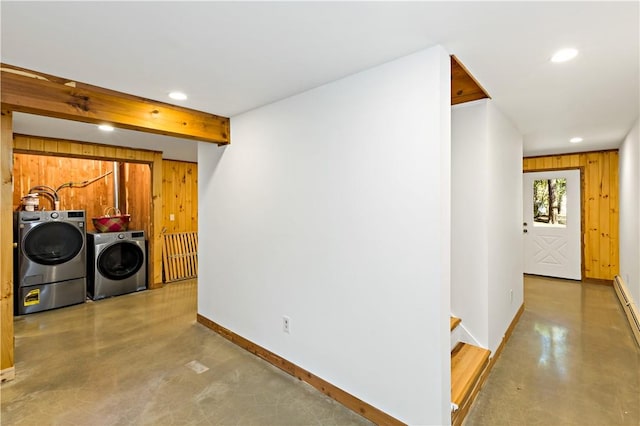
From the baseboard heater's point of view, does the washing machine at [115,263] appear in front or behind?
in front

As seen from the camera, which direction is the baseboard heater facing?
to the viewer's left

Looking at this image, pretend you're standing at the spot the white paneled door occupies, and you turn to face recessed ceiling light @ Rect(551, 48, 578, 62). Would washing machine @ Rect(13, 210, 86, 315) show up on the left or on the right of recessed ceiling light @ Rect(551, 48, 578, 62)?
right
